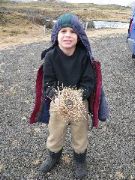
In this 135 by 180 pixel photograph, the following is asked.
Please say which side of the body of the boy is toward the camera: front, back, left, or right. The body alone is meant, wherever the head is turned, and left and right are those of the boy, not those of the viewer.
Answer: front

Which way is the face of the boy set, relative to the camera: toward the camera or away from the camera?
toward the camera
